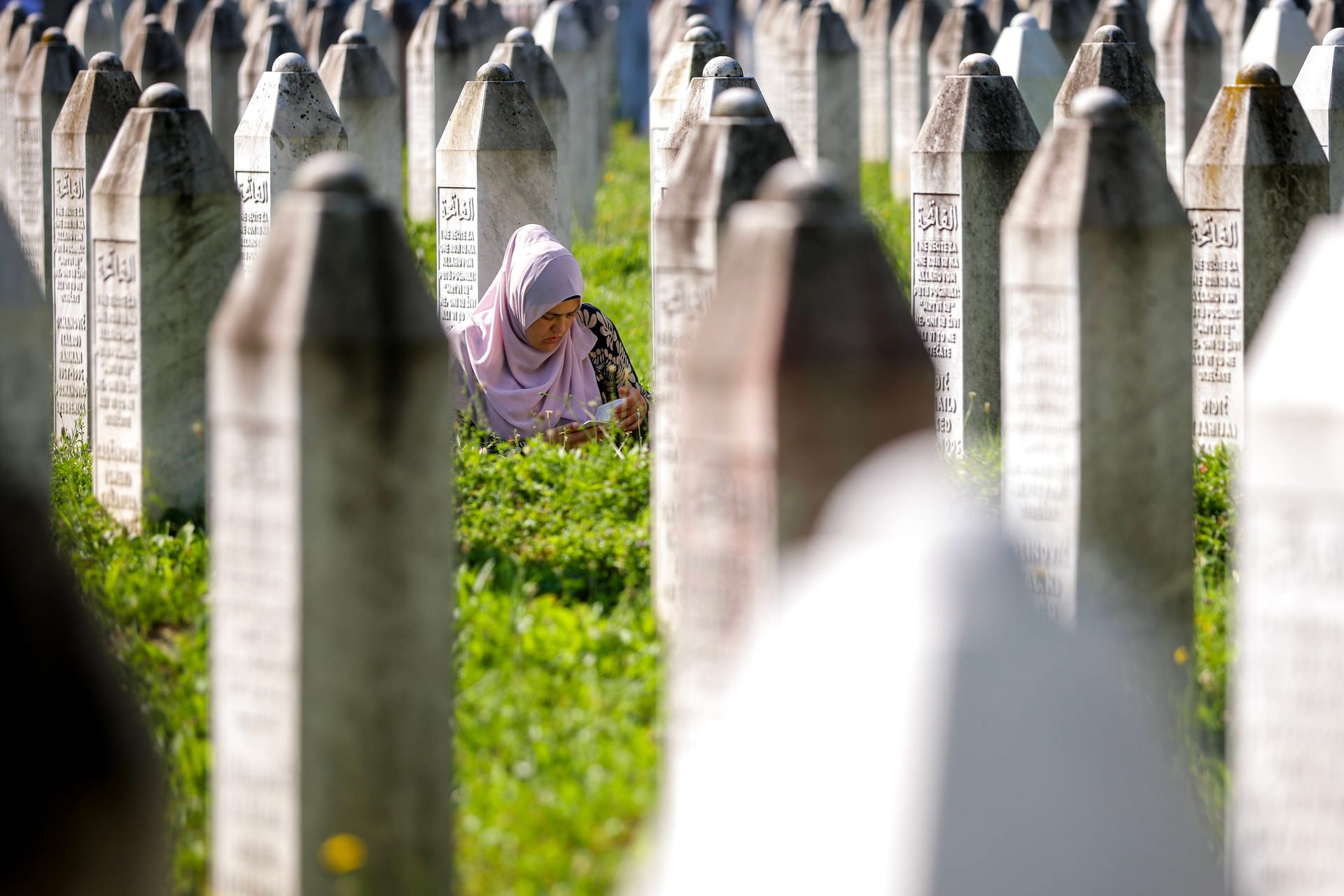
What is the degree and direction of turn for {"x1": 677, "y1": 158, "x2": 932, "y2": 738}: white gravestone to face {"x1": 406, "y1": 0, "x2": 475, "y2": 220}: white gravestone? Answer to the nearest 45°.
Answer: approximately 135° to its right

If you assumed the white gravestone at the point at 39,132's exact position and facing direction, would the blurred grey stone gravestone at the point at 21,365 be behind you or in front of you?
in front

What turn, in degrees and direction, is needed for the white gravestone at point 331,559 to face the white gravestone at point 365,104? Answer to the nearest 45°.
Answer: approximately 135° to its right

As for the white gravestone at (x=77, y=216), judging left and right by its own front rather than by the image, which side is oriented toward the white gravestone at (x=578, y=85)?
back

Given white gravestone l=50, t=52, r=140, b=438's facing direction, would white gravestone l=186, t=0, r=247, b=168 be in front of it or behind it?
behind

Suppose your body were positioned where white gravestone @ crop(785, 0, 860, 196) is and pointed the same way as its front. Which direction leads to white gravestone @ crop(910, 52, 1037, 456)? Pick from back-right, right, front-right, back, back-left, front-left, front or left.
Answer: front-left

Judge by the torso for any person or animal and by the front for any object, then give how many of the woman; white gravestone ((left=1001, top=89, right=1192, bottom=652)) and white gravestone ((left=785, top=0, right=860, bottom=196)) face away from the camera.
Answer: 0

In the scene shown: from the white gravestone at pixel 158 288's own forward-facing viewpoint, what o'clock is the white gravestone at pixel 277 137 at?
the white gravestone at pixel 277 137 is roughly at 5 o'clock from the white gravestone at pixel 158 288.

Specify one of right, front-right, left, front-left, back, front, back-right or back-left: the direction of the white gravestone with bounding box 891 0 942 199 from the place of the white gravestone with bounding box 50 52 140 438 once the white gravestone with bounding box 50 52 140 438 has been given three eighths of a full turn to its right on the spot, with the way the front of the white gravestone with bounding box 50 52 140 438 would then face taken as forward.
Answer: front-right

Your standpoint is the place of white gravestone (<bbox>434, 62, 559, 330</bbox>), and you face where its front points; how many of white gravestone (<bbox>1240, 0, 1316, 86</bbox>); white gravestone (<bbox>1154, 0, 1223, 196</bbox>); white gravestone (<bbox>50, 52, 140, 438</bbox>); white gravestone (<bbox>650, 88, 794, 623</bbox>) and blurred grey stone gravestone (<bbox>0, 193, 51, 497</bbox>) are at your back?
2

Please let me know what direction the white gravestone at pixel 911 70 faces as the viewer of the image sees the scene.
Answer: facing the viewer and to the left of the viewer

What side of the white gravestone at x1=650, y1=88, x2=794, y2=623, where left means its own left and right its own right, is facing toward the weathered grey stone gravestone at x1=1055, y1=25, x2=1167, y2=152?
back

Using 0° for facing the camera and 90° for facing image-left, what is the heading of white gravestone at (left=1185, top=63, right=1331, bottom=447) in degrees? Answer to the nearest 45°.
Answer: approximately 45°

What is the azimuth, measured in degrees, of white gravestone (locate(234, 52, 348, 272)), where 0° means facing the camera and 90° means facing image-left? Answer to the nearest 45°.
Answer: approximately 45°
